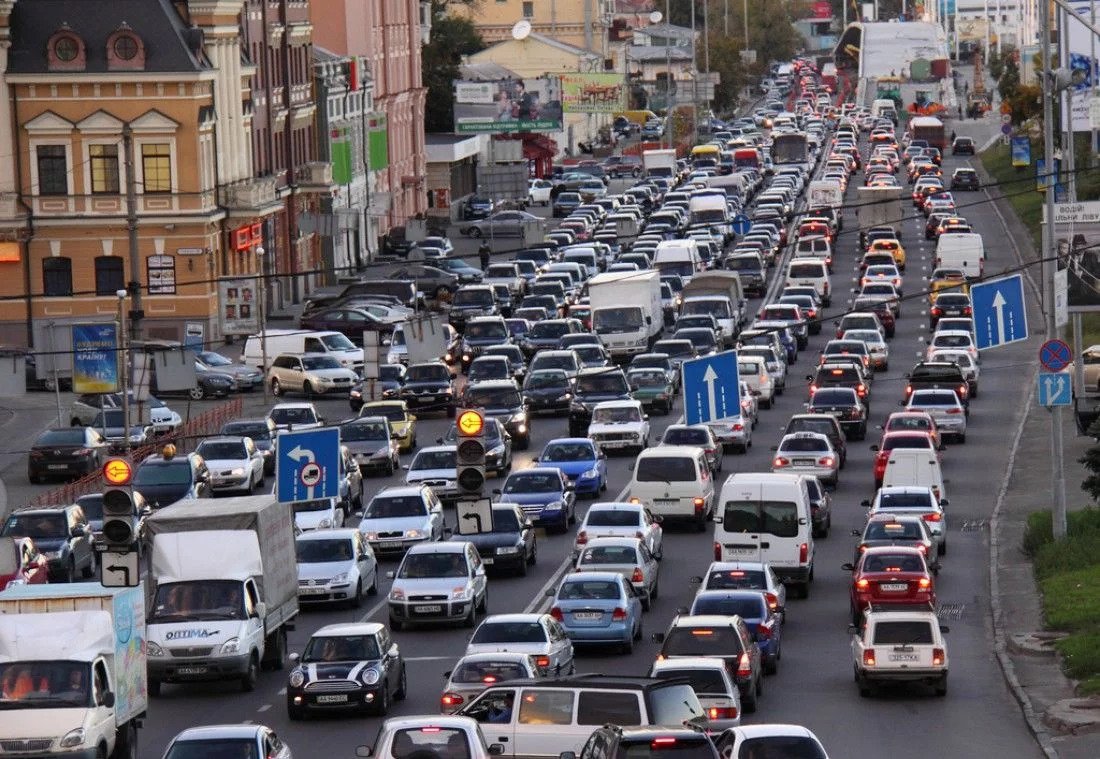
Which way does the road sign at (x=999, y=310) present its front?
toward the camera

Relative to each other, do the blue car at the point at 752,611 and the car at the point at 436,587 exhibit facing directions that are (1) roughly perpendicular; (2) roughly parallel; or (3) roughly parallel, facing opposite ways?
roughly parallel, facing opposite ways

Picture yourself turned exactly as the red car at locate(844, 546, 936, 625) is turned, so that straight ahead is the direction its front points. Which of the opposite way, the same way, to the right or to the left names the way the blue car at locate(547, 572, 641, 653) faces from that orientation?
the same way

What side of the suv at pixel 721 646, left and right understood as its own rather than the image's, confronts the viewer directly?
back

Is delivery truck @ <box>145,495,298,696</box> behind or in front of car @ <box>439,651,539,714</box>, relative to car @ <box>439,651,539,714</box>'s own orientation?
in front

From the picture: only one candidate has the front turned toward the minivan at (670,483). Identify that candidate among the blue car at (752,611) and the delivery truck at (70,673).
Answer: the blue car

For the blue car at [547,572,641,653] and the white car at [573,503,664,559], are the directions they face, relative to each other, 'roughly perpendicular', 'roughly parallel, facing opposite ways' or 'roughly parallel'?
roughly parallel

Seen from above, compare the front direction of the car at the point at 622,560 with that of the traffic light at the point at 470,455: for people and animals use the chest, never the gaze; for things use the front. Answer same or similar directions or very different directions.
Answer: very different directions

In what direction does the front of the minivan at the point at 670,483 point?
away from the camera

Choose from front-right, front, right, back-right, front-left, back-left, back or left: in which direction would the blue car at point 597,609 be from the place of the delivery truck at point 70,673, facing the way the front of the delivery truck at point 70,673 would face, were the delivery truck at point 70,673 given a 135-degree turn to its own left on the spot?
front

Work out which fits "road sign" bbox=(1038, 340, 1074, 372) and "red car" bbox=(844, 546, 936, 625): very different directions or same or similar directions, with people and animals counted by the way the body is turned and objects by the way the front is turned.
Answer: very different directions

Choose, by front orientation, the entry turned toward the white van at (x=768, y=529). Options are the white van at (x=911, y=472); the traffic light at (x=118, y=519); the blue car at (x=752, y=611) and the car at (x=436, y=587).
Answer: the blue car

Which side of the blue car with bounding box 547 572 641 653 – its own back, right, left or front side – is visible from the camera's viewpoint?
back

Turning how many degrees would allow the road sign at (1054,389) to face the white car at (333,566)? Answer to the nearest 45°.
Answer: approximately 90° to its right

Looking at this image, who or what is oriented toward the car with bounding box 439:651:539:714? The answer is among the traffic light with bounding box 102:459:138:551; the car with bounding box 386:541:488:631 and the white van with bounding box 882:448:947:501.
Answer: the car with bounding box 386:541:488:631

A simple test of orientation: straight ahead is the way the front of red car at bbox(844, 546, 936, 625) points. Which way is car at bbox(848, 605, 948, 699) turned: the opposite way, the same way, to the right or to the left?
the same way

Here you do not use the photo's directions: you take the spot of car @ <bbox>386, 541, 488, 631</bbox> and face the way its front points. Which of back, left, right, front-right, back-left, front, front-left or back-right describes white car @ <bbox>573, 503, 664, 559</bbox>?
back-left

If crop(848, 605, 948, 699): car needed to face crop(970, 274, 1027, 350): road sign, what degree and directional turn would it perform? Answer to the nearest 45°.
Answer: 0° — it already faces it

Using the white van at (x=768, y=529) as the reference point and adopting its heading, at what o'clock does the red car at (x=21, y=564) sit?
The red car is roughly at 9 o'clock from the white van.

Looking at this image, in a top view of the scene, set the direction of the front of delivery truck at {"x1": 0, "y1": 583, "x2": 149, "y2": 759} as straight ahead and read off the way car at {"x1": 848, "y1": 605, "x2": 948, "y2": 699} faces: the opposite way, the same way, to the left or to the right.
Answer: the opposite way

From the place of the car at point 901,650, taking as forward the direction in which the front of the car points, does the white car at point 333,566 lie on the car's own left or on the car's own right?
on the car's own left

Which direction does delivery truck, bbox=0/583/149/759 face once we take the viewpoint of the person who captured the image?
facing the viewer
